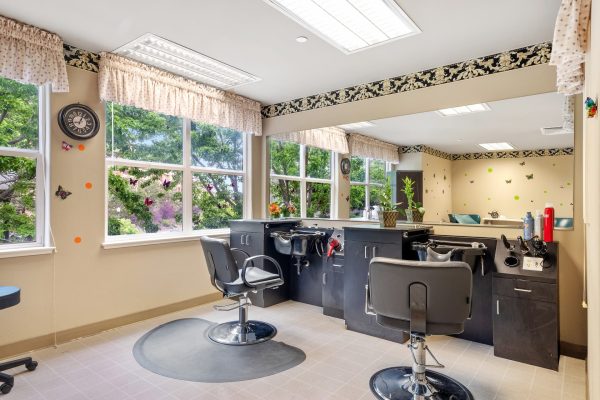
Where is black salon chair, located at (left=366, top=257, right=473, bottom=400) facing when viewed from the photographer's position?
facing away from the viewer

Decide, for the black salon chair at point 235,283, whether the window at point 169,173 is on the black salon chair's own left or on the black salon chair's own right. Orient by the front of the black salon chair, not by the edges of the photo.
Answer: on the black salon chair's own left

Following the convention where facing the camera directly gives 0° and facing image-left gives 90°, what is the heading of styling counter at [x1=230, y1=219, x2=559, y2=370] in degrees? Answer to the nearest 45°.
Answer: approximately 45°
